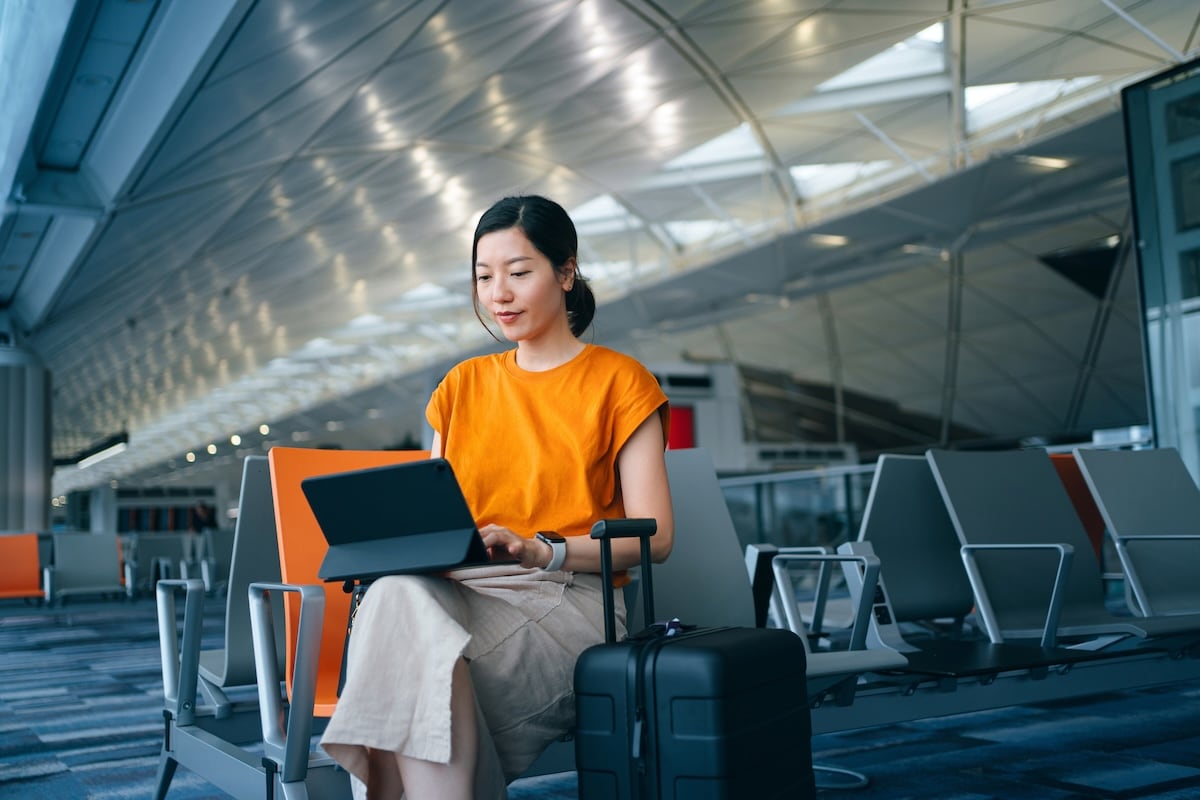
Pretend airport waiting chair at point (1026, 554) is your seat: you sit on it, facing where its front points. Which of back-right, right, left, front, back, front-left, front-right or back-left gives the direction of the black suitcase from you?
front-right

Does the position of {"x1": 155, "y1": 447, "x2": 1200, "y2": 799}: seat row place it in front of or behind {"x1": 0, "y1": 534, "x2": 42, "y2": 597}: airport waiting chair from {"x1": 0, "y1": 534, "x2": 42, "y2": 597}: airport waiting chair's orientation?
in front

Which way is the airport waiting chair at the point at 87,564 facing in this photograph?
toward the camera

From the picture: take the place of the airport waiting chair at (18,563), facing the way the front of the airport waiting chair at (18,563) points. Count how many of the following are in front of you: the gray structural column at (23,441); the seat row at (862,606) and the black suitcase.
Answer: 2

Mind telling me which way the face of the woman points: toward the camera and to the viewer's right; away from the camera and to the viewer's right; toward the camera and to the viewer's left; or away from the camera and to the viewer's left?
toward the camera and to the viewer's left

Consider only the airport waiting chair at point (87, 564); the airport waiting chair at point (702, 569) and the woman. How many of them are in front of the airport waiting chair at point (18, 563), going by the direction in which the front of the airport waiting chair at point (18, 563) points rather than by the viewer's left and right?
2

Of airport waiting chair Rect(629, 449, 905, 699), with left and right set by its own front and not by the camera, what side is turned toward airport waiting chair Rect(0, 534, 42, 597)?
back

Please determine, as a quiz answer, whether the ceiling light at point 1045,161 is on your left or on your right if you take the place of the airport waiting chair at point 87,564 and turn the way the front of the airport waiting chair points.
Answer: on your left

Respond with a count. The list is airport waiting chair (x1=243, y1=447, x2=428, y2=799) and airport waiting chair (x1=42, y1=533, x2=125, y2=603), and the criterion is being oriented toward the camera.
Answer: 2

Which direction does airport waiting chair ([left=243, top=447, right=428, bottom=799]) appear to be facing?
toward the camera

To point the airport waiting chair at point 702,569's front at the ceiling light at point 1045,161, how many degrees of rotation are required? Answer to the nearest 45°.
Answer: approximately 135° to its left

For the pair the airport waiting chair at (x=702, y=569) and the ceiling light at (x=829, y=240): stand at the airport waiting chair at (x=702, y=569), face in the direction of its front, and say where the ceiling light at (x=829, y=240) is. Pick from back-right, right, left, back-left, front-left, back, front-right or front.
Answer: back-left

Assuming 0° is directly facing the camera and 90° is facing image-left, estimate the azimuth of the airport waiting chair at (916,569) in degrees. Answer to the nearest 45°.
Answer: approximately 315°

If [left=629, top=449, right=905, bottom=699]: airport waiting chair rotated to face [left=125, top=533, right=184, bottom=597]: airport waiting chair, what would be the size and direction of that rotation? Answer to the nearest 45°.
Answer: approximately 180°
